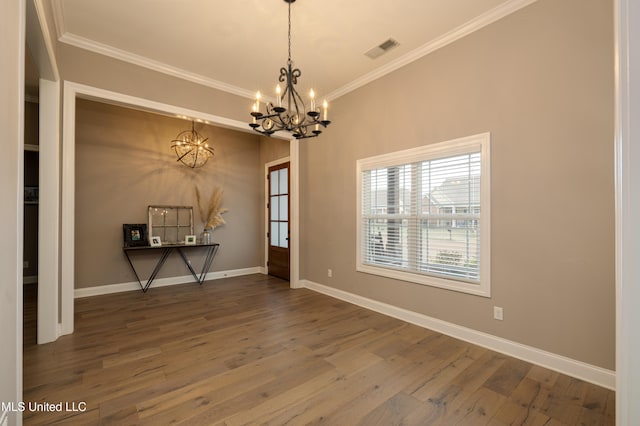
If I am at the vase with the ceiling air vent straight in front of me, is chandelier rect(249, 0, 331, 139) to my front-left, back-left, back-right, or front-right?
front-right

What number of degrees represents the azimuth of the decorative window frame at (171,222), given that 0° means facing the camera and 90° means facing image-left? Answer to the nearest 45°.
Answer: approximately 0°

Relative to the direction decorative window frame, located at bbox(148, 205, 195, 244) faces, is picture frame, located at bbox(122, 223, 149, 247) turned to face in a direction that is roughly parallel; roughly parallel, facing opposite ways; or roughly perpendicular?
roughly parallel

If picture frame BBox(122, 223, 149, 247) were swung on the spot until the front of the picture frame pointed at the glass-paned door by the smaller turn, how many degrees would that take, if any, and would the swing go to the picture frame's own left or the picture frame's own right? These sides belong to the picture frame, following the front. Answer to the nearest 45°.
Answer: approximately 90° to the picture frame's own left

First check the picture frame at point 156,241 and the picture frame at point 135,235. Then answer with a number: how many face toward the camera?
2

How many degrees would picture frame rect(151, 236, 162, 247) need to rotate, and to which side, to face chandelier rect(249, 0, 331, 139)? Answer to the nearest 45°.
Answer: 0° — it already faces it

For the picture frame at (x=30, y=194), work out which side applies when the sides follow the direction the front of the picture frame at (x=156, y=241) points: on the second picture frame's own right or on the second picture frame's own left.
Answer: on the second picture frame's own right

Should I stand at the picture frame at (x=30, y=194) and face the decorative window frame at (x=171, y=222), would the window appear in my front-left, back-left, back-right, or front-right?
front-right

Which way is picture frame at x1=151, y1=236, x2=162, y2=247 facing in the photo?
toward the camera

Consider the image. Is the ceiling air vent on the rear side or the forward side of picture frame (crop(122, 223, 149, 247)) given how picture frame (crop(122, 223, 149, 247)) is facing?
on the forward side

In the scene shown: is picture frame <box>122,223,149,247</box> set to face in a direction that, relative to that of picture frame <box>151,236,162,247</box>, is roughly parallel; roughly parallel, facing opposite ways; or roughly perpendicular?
roughly parallel

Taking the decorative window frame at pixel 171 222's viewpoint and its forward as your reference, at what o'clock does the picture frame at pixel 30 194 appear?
the picture frame at pixel 30 194 is roughly at 4 o'clock from the decorative window frame at pixel 171 222.

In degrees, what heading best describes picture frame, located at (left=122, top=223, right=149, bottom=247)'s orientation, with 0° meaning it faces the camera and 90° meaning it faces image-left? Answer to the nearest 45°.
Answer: approximately 0°
